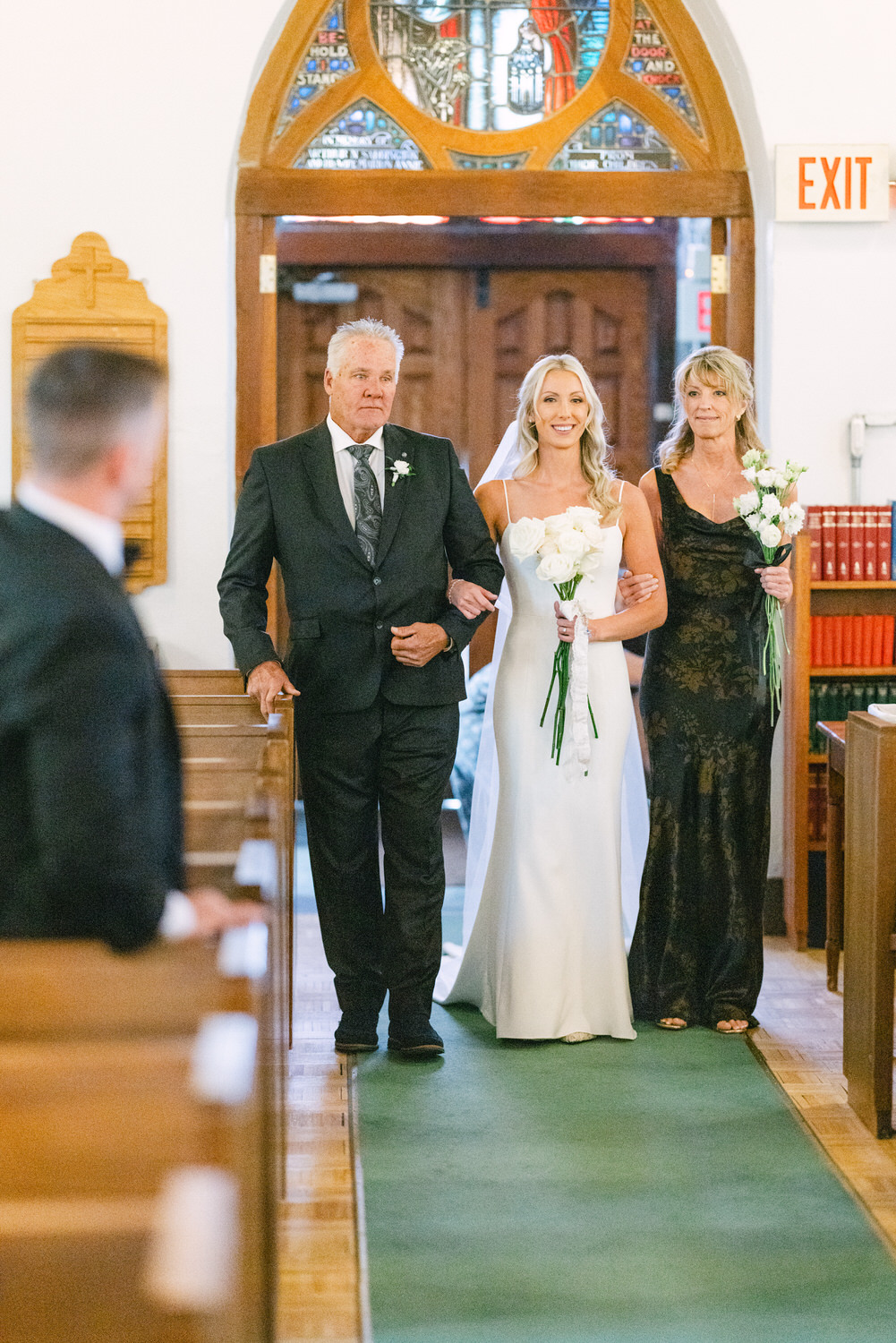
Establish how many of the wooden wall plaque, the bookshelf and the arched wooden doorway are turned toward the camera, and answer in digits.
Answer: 3

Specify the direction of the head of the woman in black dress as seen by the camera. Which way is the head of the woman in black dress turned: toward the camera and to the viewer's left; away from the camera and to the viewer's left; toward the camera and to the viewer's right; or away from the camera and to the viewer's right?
toward the camera and to the viewer's left

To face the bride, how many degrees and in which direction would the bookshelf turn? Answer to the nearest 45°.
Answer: approximately 45° to its right

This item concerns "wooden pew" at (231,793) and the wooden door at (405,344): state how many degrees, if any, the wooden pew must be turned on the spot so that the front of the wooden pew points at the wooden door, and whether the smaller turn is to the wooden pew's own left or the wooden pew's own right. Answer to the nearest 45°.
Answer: approximately 180°

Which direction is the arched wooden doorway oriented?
toward the camera

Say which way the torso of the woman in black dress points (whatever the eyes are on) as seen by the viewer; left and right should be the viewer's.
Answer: facing the viewer

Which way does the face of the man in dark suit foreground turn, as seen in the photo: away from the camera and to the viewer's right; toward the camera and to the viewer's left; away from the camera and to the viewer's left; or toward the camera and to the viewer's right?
away from the camera and to the viewer's right

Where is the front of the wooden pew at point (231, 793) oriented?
toward the camera

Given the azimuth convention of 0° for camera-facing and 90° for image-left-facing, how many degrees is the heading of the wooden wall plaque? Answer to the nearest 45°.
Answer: approximately 0°
